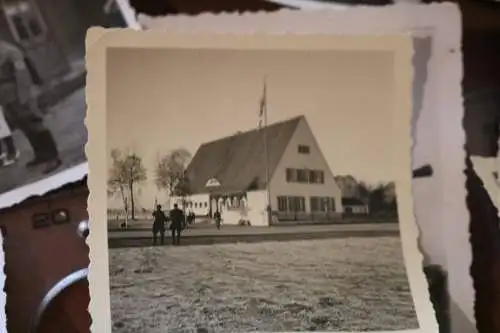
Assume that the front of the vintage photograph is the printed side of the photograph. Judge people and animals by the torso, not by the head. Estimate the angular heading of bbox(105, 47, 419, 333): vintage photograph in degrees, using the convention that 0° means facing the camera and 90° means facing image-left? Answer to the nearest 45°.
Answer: approximately 0°

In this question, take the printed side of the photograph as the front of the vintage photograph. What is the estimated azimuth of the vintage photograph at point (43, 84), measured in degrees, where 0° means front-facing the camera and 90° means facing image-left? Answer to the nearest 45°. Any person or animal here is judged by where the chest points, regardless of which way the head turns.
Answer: approximately 0°
